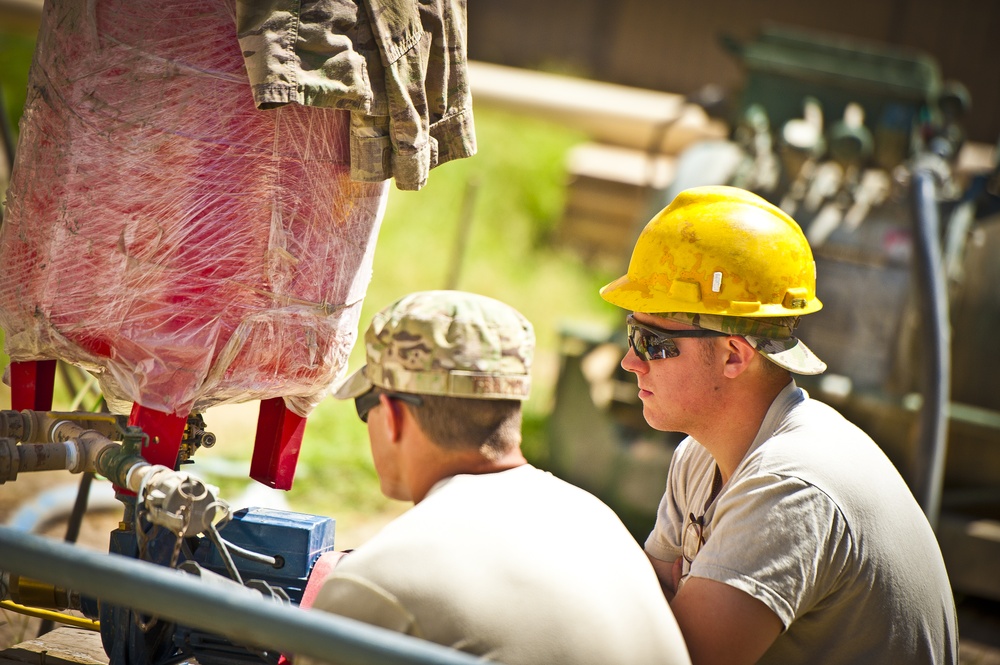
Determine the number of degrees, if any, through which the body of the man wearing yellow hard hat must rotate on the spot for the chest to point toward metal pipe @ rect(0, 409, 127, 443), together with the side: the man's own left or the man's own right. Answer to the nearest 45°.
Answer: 0° — they already face it

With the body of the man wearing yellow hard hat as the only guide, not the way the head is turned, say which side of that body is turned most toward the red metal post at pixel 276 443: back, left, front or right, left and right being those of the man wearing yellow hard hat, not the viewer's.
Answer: front

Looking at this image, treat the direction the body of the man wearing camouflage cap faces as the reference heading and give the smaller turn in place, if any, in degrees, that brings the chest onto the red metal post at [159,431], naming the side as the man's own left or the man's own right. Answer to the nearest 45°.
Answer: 0° — they already face it

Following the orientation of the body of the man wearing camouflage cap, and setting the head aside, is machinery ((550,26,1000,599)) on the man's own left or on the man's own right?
on the man's own right

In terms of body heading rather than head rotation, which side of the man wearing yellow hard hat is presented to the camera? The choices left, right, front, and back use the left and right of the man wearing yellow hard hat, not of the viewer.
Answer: left

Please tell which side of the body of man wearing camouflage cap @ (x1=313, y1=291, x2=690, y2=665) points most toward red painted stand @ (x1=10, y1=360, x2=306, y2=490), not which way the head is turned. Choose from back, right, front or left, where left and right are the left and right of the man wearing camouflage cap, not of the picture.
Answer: front

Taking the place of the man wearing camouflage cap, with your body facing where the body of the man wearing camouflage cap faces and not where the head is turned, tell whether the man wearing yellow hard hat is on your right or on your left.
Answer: on your right

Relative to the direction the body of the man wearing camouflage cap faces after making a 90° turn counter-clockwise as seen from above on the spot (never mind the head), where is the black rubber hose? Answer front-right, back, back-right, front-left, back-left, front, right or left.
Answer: back

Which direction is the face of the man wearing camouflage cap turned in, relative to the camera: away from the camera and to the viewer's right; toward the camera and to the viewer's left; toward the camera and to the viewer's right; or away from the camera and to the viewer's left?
away from the camera and to the viewer's left

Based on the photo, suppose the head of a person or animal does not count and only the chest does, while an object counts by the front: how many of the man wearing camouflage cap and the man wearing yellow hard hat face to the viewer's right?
0

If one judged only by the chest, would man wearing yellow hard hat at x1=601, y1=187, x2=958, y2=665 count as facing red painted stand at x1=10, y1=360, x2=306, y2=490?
yes

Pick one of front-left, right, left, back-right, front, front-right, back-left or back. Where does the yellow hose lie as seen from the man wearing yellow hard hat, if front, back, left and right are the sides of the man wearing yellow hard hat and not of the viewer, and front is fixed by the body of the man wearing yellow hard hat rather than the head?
front

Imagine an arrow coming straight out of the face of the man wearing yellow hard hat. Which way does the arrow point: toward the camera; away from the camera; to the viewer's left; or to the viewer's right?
to the viewer's left

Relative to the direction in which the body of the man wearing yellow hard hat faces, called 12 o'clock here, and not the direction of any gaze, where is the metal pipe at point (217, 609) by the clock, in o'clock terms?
The metal pipe is roughly at 10 o'clock from the man wearing yellow hard hat.

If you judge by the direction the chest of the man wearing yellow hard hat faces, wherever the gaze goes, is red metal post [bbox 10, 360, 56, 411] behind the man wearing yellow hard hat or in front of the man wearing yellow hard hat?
in front

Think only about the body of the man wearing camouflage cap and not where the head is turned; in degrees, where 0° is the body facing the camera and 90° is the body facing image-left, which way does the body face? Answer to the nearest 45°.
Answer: approximately 135°
